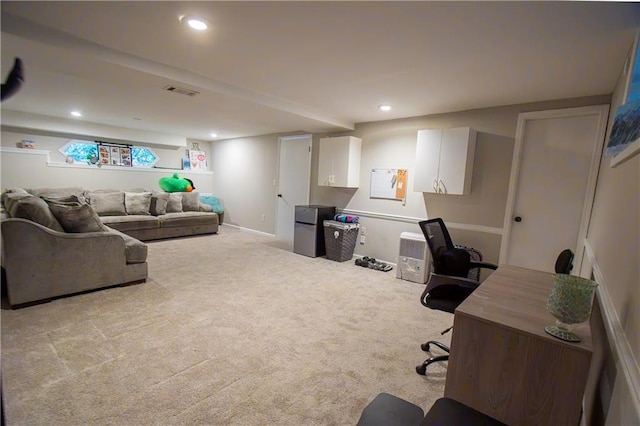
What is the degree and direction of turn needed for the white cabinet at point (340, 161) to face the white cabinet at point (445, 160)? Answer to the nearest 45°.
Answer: approximately 90° to its left

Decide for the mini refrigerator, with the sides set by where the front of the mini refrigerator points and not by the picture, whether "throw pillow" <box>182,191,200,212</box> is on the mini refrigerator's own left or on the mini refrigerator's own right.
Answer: on the mini refrigerator's own right

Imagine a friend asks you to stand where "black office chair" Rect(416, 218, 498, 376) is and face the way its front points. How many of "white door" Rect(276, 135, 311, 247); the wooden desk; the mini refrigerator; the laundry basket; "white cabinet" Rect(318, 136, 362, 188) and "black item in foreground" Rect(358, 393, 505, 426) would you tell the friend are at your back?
4

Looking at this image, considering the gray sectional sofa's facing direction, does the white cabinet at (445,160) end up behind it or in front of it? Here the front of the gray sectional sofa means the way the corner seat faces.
in front

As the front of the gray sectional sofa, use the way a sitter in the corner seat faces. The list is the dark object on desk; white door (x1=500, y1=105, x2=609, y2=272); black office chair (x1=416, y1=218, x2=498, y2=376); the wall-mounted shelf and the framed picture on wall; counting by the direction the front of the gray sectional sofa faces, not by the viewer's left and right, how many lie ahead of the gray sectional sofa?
4

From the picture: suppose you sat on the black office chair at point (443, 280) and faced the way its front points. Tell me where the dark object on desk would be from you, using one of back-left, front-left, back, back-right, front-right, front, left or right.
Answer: front-left

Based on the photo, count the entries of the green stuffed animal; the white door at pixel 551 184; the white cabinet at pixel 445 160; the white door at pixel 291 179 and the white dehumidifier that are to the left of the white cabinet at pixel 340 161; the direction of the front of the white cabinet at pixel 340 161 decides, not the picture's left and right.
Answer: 3

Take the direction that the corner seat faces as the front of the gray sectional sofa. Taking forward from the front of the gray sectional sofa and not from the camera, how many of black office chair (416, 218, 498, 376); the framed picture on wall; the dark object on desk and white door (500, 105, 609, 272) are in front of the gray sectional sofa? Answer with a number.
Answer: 4

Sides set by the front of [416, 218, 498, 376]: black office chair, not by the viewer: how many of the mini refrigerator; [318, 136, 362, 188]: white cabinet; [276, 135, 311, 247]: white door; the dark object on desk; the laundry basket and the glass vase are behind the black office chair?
4

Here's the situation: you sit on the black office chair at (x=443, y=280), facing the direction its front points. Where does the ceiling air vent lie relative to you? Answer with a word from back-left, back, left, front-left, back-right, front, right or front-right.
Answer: back-right

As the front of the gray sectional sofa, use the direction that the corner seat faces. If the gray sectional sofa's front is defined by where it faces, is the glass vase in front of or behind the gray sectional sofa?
in front

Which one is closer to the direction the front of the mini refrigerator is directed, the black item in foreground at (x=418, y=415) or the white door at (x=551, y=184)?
the black item in foreground

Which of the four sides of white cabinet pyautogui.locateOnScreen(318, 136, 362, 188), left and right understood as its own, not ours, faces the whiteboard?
left

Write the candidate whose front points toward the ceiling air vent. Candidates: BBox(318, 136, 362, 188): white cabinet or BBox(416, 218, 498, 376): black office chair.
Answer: the white cabinet

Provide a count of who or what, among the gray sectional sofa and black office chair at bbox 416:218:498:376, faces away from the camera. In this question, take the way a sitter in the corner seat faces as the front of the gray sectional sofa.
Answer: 0

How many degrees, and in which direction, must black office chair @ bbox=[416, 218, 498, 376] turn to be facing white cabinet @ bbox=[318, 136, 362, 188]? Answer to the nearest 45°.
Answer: approximately 180°

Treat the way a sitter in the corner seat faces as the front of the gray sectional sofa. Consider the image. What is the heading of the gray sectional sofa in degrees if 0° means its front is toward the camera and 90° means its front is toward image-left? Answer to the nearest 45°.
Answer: approximately 315°

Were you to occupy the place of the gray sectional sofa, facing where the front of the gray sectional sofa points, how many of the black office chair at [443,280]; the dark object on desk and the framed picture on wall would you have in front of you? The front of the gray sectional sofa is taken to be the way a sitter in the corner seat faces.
3

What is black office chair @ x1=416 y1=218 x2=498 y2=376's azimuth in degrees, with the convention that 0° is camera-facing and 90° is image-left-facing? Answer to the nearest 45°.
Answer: approximately 315°
